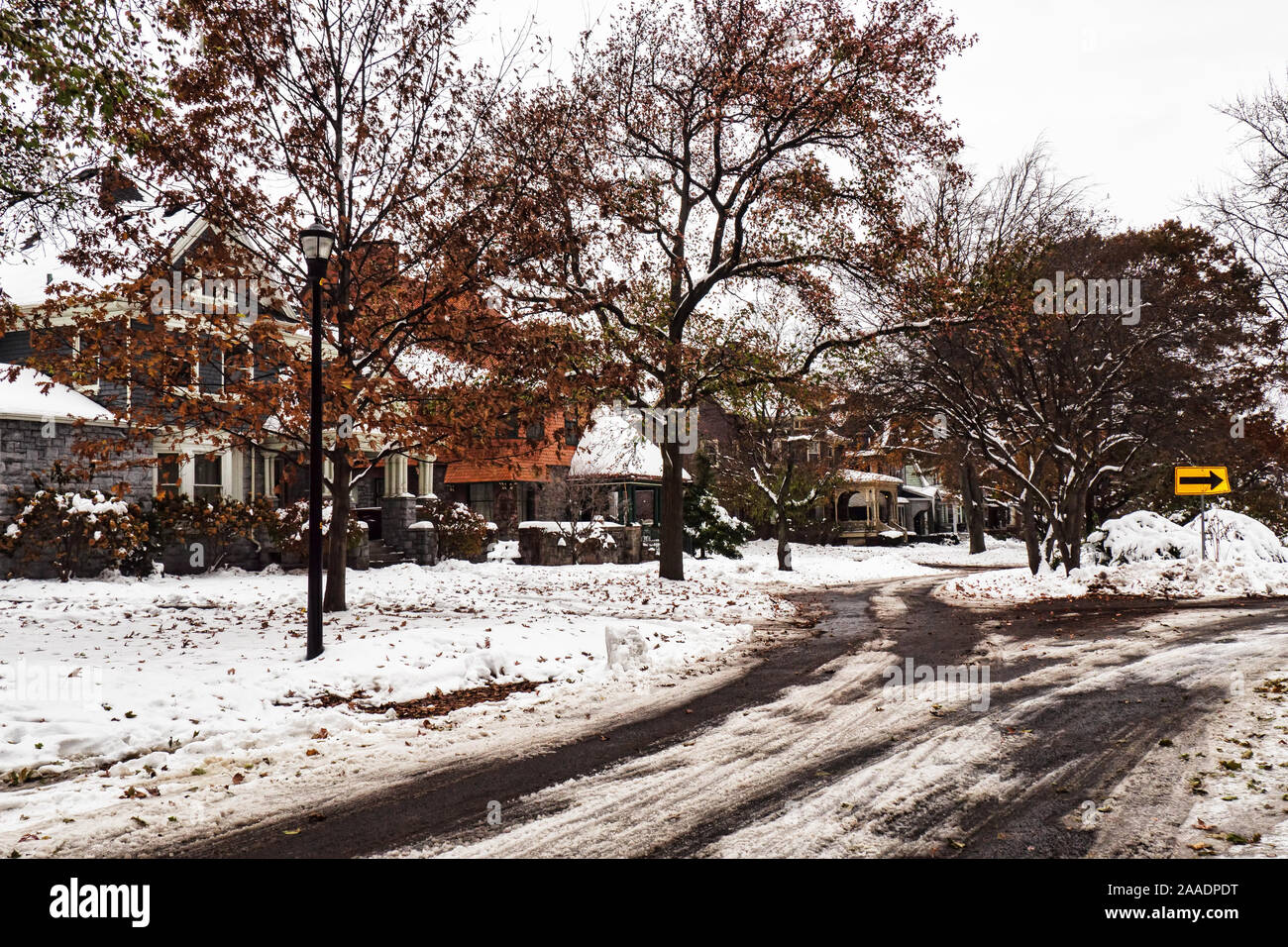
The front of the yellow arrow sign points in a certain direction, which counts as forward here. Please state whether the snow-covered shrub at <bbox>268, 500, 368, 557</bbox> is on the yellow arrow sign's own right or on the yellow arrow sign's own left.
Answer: on the yellow arrow sign's own right

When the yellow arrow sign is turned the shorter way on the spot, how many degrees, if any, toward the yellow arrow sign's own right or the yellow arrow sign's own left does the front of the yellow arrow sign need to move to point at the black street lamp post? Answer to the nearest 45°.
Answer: approximately 45° to the yellow arrow sign's own right

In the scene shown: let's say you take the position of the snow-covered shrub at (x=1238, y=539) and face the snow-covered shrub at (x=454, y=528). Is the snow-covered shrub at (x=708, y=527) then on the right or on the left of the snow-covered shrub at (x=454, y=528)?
right

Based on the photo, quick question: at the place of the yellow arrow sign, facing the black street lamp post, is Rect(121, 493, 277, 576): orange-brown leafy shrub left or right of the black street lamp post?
right

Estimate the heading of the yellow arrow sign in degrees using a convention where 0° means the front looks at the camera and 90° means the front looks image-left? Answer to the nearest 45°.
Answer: approximately 0°

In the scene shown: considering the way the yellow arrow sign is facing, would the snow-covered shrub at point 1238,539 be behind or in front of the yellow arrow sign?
behind

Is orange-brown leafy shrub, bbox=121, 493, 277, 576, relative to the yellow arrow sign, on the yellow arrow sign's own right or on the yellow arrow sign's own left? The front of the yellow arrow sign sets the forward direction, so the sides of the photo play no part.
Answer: on the yellow arrow sign's own right
